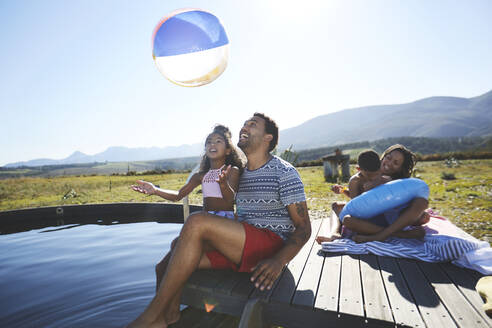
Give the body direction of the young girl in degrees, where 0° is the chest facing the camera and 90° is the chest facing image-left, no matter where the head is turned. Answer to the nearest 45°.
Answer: approximately 45°

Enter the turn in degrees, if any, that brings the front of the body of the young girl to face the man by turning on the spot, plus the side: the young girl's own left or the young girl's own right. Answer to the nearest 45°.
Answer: approximately 45° to the young girl's own left

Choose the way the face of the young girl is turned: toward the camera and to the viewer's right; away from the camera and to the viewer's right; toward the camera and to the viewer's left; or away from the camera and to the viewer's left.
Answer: toward the camera and to the viewer's left

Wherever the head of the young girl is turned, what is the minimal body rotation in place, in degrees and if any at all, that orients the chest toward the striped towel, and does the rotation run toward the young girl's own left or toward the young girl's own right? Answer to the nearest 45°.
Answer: approximately 90° to the young girl's own left

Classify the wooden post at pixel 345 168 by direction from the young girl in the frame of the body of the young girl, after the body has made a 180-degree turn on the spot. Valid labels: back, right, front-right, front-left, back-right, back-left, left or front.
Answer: front
